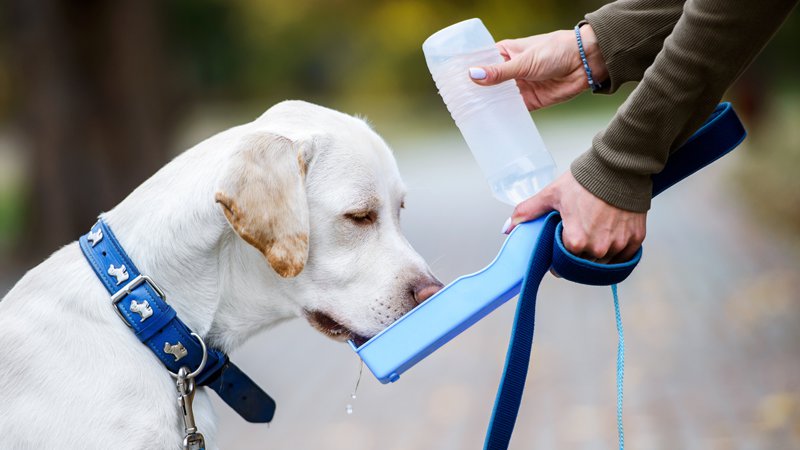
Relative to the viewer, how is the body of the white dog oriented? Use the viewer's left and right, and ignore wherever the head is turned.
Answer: facing to the right of the viewer

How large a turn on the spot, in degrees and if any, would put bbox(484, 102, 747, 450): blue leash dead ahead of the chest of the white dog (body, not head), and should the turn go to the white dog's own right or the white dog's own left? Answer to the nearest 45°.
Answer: approximately 45° to the white dog's own right

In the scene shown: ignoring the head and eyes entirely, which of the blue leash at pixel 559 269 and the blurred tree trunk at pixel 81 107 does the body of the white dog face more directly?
the blue leash

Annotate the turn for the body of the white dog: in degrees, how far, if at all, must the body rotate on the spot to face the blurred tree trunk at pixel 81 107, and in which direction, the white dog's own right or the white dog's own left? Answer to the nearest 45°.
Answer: approximately 90° to the white dog's own left
